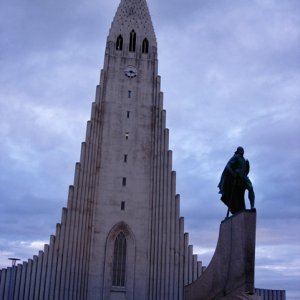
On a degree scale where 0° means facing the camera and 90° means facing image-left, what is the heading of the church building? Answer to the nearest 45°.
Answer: approximately 0°

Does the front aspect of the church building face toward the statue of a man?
yes

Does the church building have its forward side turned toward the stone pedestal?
yes
